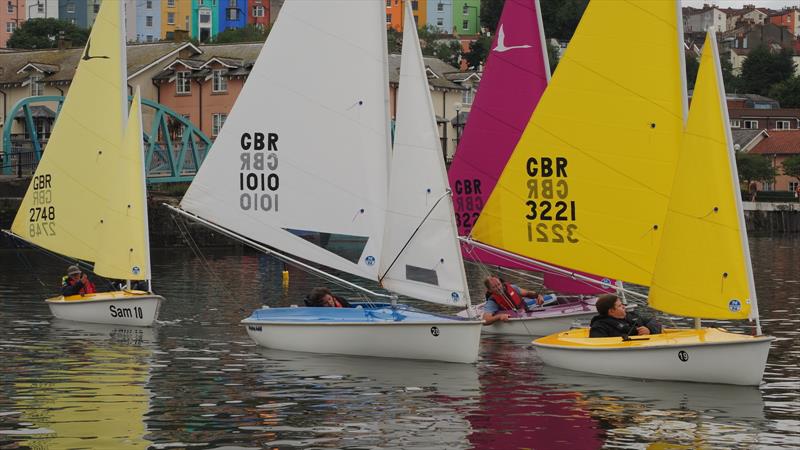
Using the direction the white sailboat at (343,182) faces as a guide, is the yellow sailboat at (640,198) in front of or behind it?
in front

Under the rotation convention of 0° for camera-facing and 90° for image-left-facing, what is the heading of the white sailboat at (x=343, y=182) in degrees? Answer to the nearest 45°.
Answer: approximately 270°

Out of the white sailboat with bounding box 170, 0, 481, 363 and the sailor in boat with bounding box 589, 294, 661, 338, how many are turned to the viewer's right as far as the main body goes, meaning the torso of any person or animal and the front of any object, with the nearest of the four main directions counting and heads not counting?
2

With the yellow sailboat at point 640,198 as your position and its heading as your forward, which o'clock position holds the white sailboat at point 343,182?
The white sailboat is roughly at 6 o'clock from the yellow sailboat.

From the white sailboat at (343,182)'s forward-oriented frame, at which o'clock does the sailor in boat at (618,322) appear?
The sailor in boat is roughly at 1 o'clock from the white sailboat.

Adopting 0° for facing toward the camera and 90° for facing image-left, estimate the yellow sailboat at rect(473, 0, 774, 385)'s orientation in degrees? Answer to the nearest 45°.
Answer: approximately 270°

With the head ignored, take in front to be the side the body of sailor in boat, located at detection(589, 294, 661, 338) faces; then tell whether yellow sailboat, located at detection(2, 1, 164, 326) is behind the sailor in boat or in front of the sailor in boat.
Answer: behind

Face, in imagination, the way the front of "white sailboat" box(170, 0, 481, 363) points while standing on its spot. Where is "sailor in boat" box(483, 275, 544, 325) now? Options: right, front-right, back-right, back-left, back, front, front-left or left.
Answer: front-left

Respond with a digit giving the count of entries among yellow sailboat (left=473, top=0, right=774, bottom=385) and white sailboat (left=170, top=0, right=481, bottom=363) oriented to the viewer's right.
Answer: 2

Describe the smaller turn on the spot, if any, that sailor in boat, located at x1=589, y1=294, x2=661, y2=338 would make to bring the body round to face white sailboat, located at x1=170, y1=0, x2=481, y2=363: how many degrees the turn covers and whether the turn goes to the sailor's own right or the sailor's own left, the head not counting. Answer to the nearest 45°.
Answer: approximately 180°

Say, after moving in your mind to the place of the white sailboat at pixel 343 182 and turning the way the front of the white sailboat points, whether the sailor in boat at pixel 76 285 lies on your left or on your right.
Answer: on your left

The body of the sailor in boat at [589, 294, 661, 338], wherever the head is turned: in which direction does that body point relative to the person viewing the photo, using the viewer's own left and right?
facing to the right of the viewer

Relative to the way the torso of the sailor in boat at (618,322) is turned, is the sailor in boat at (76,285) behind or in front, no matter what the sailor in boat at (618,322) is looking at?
behind
